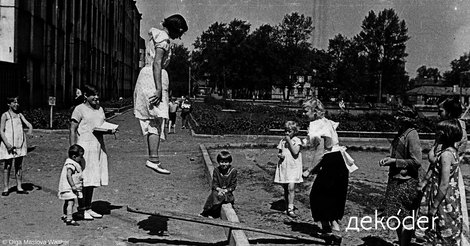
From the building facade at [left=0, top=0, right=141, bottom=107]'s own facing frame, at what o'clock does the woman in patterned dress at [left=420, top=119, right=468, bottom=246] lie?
The woman in patterned dress is roughly at 1 o'clock from the building facade.

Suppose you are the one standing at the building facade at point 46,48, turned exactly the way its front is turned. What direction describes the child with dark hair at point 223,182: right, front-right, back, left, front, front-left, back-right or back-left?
front-right

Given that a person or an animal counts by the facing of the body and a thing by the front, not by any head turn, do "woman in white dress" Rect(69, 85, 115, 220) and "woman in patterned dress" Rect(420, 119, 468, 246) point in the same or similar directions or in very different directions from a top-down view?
very different directions

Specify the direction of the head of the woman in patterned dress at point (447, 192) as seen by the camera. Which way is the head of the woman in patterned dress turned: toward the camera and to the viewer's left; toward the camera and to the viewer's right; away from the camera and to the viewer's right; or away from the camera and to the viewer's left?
away from the camera and to the viewer's left

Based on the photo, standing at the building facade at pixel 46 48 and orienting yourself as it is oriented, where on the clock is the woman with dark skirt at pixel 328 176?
The woman with dark skirt is roughly at 1 o'clock from the building facade.

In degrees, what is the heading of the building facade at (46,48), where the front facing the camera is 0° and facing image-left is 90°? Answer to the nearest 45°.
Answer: approximately 315°

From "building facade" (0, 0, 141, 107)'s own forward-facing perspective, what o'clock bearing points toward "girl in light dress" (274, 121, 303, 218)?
The girl in light dress is roughly at 1 o'clock from the building facade.

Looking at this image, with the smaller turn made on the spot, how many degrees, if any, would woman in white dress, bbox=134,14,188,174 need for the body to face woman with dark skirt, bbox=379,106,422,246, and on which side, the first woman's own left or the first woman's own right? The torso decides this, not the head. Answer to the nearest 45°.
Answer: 0° — they already face them

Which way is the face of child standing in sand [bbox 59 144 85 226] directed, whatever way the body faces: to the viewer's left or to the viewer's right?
to the viewer's right

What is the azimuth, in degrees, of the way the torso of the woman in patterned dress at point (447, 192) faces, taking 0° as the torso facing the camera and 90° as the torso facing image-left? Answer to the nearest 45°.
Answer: approximately 90°
